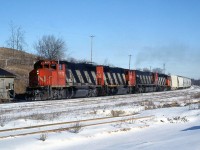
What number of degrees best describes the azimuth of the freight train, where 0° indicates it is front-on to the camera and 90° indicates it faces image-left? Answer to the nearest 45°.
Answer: approximately 45°
